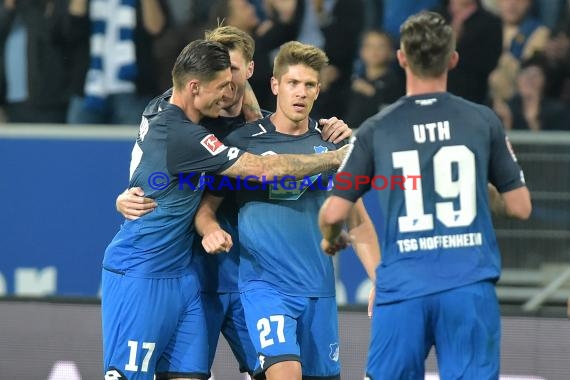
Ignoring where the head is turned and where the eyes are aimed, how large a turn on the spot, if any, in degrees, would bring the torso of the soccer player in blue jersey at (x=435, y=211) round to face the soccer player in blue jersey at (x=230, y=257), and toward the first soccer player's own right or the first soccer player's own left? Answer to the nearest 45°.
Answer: approximately 45° to the first soccer player's own left

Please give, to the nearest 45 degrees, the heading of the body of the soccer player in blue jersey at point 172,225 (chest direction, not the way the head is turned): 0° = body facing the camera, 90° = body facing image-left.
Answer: approximately 270°

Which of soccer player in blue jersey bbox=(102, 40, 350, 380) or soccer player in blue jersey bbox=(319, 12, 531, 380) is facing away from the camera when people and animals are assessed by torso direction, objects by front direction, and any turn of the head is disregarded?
soccer player in blue jersey bbox=(319, 12, 531, 380)

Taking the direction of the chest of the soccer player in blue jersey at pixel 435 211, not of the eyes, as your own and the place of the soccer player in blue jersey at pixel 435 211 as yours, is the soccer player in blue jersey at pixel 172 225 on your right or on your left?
on your left

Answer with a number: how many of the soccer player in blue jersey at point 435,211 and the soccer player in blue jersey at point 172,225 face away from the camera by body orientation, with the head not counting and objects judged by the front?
1

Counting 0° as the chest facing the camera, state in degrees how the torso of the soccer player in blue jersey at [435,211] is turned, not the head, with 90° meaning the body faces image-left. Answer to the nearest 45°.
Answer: approximately 180°

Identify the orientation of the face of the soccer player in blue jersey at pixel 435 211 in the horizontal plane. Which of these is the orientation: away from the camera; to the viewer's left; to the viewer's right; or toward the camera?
away from the camera
